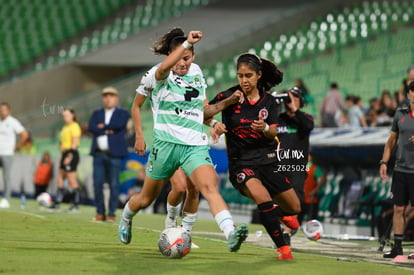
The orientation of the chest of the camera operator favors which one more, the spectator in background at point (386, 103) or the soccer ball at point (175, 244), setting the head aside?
the soccer ball

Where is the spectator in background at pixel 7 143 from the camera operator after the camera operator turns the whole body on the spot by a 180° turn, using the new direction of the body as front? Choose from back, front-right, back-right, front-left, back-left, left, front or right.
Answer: left

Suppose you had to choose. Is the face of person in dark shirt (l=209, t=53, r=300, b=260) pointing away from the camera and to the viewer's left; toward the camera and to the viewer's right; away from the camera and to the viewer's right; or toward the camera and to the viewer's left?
toward the camera and to the viewer's left

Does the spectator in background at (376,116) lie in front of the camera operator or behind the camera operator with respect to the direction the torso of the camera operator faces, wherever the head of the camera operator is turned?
behind

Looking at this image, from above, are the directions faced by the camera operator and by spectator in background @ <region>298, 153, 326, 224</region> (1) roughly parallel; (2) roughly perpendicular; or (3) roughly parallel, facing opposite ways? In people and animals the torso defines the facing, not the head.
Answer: roughly parallel

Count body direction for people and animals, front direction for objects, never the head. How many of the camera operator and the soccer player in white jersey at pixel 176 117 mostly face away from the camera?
0

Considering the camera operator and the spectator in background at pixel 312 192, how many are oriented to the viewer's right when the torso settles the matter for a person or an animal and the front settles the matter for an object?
0

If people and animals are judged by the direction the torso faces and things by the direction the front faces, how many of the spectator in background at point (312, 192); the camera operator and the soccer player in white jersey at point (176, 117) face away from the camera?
0

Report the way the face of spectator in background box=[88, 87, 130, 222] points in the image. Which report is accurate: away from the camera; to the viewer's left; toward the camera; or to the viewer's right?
toward the camera

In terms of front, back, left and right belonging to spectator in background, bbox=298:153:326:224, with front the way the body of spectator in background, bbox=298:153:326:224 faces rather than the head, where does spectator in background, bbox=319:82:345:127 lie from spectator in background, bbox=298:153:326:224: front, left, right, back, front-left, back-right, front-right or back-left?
back-right

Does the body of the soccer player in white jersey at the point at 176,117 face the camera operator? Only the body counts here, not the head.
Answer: no

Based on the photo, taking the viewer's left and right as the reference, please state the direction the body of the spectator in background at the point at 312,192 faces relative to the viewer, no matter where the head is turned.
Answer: facing the viewer and to the left of the viewer

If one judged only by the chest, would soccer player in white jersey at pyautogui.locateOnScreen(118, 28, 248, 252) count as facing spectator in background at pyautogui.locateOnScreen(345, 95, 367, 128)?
no

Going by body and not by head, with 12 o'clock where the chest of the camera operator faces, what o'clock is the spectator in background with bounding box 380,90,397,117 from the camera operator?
The spectator in background is roughly at 5 o'clock from the camera operator.

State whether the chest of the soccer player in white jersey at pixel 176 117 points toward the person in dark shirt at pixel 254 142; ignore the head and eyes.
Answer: no
